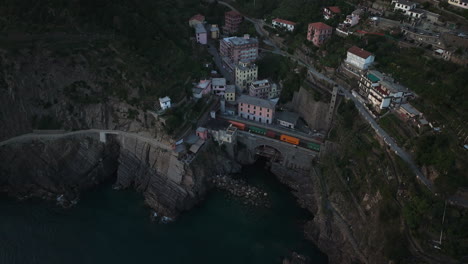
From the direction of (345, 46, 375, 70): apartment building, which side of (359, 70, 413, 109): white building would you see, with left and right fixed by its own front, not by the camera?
right

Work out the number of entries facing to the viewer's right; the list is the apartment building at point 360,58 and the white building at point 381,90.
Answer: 0

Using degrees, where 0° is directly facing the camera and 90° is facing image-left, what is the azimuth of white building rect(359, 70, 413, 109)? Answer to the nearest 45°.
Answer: approximately 45°

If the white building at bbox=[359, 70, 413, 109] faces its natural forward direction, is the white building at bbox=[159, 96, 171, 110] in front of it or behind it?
in front

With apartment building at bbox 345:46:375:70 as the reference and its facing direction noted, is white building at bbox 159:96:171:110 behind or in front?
in front
